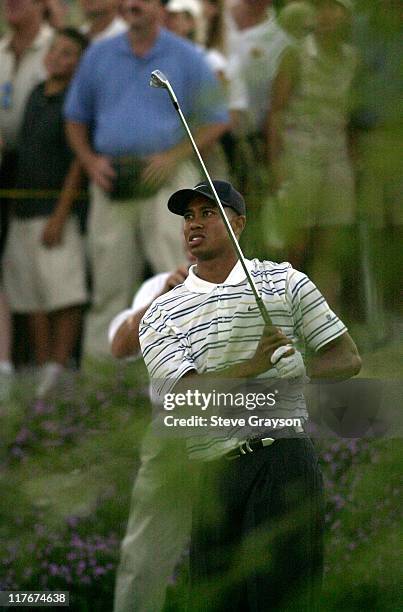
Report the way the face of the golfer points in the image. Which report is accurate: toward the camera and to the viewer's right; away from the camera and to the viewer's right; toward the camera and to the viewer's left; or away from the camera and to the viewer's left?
toward the camera and to the viewer's left

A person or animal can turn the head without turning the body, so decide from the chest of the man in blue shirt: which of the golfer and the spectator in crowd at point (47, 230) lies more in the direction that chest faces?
the golfer

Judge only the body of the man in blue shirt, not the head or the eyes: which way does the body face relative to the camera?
toward the camera

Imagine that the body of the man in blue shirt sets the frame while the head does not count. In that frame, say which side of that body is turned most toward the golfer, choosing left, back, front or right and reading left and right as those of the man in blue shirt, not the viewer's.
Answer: front
